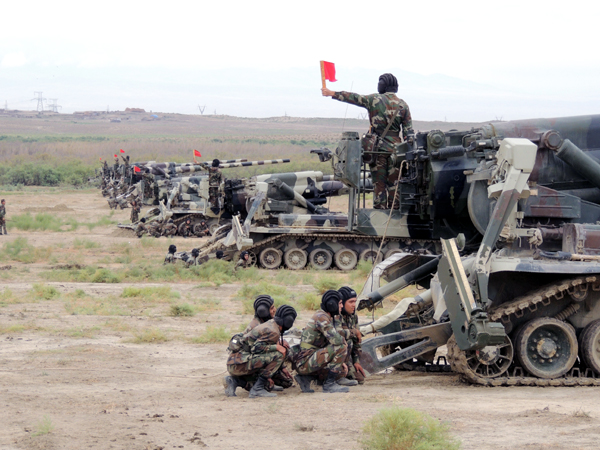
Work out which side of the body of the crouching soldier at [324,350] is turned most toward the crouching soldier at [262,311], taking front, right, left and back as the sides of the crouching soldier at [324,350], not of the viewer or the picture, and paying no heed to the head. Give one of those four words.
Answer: back

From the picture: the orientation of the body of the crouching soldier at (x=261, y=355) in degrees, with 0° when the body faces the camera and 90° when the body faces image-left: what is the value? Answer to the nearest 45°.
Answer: approximately 270°

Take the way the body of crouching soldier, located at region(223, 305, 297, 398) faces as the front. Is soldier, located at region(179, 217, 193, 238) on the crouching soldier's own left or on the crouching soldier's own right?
on the crouching soldier's own left

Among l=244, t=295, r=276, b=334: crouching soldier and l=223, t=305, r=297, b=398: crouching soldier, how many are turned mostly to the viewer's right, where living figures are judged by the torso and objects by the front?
2

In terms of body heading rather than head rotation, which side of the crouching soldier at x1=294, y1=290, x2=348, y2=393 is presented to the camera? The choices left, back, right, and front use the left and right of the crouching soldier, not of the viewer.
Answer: right

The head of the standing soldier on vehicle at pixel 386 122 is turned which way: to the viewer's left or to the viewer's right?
to the viewer's left

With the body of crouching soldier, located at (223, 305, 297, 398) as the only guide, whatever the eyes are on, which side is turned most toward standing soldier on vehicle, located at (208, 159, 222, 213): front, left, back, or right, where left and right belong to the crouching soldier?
left

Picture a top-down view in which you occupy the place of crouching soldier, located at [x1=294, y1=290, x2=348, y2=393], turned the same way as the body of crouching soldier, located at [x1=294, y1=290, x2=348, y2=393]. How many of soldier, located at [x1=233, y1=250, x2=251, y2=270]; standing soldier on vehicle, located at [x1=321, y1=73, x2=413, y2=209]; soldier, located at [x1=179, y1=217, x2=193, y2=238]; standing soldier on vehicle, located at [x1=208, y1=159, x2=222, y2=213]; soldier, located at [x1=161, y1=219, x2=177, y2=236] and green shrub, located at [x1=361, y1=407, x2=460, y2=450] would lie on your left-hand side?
5

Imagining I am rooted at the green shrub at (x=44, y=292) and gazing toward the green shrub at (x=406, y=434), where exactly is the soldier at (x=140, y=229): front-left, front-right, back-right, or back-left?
back-left

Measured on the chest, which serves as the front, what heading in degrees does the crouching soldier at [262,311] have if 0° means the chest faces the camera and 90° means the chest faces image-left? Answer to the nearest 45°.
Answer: approximately 270°
